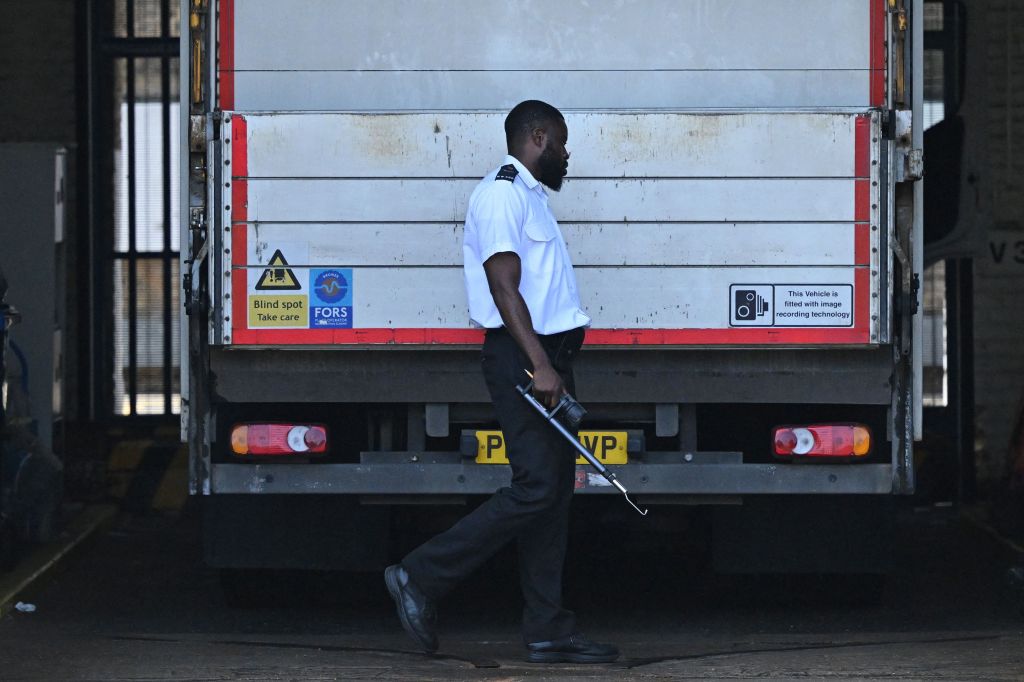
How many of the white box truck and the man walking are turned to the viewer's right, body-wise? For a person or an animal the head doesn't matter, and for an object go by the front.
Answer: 1

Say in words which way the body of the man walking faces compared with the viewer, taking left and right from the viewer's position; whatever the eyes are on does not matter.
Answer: facing to the right of the viewer

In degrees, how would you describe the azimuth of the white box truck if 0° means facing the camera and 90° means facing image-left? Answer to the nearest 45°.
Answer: approximately 180°

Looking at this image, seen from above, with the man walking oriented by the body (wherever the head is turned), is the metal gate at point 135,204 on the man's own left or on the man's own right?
on the man's own left

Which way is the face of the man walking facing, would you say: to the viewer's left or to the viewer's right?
to the viewer's right

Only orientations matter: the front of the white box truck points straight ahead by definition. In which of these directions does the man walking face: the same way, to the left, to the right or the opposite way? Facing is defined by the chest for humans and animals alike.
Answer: to the right

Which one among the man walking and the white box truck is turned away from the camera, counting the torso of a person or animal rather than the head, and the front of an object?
the white box truck
